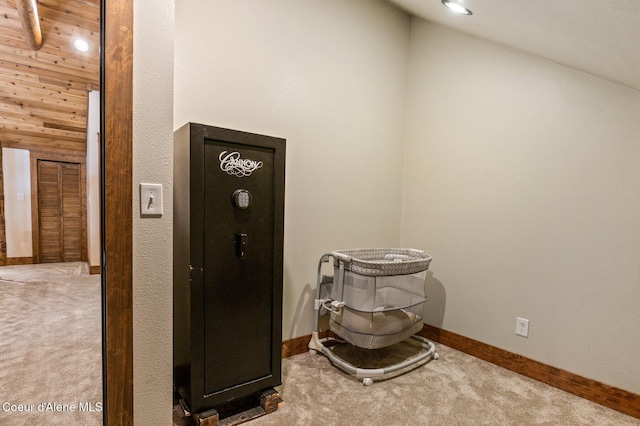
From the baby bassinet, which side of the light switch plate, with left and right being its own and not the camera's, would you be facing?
left

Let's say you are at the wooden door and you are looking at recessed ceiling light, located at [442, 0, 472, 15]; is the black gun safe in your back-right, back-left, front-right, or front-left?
front-right

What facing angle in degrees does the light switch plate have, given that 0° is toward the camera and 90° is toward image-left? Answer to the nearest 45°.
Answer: approximately 0°

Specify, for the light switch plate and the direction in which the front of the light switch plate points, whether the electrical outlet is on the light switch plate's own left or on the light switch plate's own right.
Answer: on the light switch plate's own left

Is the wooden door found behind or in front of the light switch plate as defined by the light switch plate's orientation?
behind

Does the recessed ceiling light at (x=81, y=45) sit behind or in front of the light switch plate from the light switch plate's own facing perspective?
behind

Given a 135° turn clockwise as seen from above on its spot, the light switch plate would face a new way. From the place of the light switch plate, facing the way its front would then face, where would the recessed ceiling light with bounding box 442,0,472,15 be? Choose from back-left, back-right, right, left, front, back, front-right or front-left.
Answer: back-right

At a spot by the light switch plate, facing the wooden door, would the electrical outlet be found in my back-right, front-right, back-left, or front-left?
back-right
